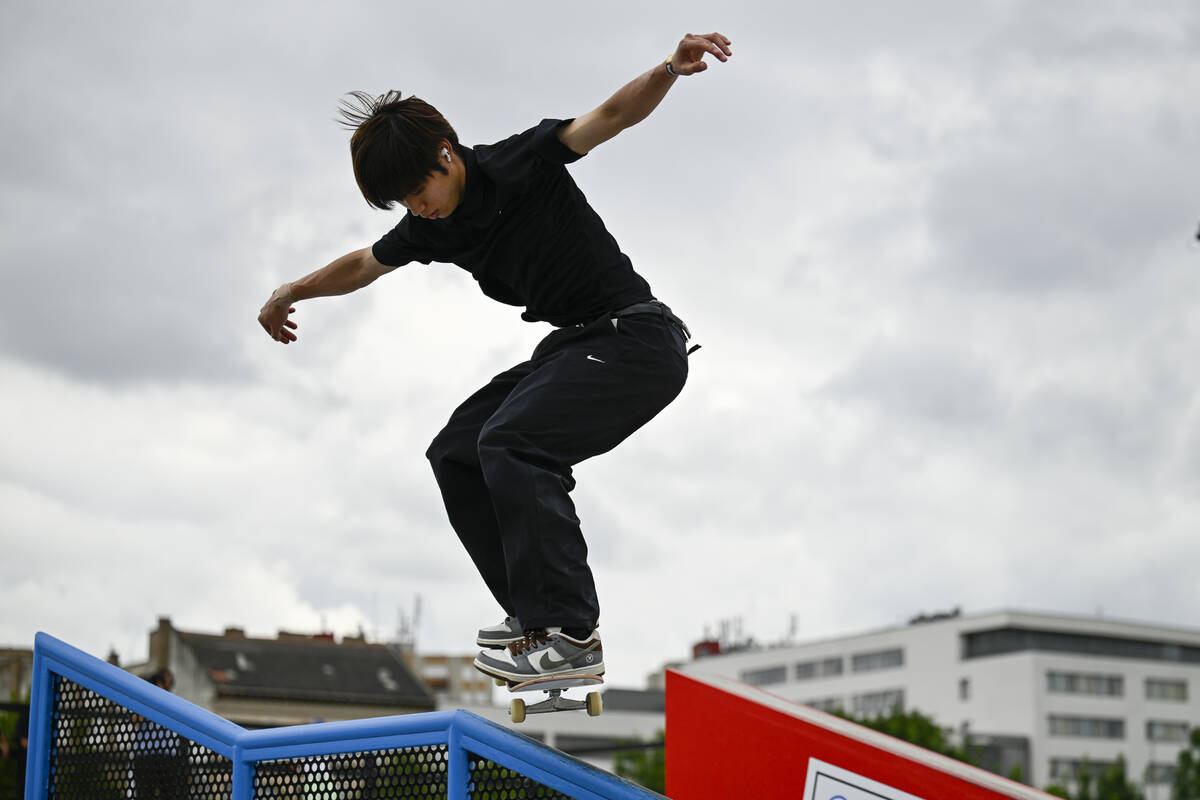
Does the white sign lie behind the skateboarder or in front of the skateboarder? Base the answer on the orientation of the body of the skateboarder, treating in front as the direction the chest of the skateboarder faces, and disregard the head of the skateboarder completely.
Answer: behind
